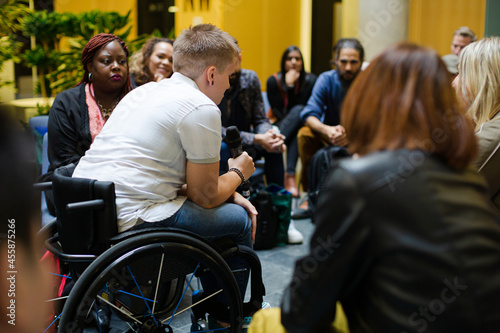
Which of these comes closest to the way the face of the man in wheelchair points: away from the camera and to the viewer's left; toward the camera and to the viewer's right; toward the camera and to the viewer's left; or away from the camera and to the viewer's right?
away from the camera and to the viewer's right

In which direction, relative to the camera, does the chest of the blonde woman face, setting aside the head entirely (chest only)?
to the viewer's left

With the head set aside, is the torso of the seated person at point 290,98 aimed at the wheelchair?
yes

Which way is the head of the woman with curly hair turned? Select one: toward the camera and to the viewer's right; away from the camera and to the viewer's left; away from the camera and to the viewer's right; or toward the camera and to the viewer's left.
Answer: toward the camera and to the viewer's right

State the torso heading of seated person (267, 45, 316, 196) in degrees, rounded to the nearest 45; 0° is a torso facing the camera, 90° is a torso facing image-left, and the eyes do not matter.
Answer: approximately 0°
